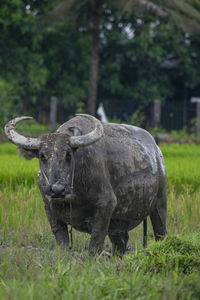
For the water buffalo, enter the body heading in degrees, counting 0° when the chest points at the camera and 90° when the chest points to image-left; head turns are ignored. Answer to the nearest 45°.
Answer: approximately 45°

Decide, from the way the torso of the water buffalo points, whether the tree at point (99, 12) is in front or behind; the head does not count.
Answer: behind
